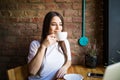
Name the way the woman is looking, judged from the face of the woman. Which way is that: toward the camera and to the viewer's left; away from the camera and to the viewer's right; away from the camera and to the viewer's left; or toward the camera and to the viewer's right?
toward the camera and to the viewer's right
